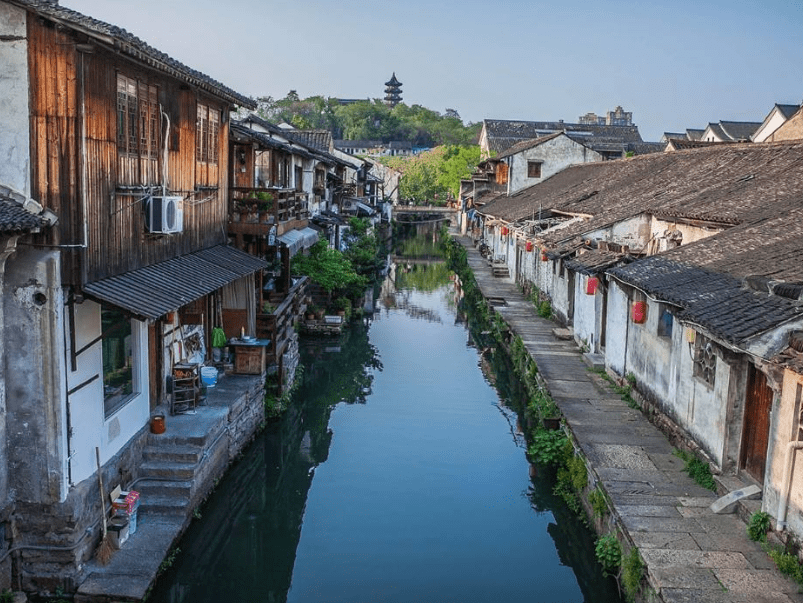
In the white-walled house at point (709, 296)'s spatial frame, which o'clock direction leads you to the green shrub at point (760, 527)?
The green shrub is roughly at 9 o'clock from the white-walled house.

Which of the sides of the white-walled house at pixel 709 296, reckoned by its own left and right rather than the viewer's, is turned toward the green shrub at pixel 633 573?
left

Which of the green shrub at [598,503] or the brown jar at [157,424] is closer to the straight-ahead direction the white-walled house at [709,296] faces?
the brown jar

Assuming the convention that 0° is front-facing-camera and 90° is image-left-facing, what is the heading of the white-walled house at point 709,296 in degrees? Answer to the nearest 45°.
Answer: approximately 90°

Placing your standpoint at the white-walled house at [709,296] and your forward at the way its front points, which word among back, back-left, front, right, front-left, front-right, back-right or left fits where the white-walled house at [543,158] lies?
right

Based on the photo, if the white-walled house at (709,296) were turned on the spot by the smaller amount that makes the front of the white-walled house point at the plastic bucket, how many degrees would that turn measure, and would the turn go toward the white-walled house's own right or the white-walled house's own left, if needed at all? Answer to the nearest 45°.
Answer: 0° — it already faces it

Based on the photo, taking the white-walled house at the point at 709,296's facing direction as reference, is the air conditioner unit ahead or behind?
ahead

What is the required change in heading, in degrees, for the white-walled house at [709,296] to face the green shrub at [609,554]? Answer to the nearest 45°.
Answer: approximately 90° to its left

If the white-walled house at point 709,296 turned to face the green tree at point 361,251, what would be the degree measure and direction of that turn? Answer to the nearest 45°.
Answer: approximately 45° to its right

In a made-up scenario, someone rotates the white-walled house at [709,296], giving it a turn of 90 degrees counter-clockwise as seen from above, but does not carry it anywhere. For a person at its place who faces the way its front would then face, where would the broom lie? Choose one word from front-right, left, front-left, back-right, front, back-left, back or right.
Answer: front-right

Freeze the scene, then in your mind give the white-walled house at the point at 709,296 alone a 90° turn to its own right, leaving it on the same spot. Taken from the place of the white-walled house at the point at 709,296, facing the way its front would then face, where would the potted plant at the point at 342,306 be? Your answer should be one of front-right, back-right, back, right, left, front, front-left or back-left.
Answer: front-left

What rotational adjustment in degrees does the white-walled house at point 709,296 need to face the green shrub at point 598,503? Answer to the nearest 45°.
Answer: approximately 45° to its left

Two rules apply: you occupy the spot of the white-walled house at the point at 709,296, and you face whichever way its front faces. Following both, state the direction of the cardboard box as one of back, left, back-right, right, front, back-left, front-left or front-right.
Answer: front-left
